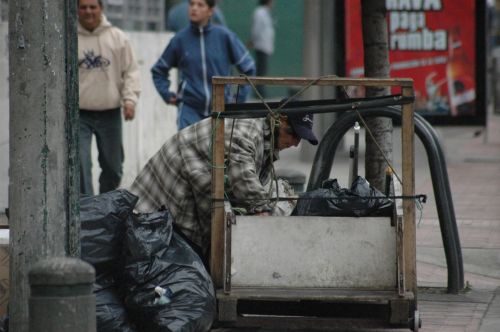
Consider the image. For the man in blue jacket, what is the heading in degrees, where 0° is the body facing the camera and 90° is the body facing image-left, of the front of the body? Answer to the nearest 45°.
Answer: approximately 0°

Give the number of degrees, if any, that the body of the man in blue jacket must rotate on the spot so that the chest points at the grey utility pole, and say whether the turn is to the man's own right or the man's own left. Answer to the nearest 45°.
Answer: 0° — they already face it

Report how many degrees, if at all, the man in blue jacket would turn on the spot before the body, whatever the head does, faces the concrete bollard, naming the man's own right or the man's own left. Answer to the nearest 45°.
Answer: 0° — they already face it

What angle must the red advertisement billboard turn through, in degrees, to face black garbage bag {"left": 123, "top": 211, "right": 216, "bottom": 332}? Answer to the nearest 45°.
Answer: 0° — it already faces it

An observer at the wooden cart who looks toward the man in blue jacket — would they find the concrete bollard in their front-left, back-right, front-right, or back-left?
back-left

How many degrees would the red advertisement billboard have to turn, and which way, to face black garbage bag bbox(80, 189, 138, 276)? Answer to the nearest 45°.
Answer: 0° — it already faces it

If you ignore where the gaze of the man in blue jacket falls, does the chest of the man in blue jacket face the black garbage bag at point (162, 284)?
yes

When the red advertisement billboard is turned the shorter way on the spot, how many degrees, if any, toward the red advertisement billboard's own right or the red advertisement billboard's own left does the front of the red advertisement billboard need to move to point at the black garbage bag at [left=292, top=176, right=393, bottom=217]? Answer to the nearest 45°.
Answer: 0° — it already faces it

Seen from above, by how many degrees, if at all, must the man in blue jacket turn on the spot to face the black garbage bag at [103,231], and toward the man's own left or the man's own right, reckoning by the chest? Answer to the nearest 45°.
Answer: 0° — they already face it

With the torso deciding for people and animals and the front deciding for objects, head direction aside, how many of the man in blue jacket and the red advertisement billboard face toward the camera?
2

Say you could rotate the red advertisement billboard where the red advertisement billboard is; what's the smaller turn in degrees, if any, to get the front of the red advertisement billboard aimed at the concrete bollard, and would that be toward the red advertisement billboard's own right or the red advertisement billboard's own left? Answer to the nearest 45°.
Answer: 0° — it already faces it

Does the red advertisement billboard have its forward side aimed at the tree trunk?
yes
